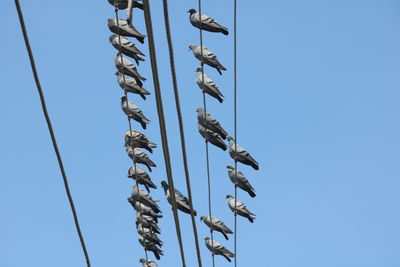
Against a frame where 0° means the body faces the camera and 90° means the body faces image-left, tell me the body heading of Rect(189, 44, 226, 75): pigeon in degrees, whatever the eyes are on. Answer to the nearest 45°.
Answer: approximately 90°

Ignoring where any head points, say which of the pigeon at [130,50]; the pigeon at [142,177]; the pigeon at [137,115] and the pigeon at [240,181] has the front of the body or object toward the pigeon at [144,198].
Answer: the pigeon at [240,181]

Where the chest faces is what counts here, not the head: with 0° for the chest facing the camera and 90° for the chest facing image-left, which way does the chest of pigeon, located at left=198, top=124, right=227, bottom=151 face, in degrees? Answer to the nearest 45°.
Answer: approximately 90°

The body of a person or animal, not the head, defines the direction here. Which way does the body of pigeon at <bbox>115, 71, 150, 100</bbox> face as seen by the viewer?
to the viewer's left

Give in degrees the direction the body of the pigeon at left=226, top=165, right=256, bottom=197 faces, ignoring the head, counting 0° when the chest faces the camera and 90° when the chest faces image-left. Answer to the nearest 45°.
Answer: approximately 90°

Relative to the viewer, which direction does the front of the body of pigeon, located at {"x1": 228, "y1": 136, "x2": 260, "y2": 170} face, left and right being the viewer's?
facing to the left of the viewer

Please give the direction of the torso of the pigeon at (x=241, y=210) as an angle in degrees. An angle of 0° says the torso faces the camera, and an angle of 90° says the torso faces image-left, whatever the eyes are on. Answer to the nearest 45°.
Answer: approximately 90°

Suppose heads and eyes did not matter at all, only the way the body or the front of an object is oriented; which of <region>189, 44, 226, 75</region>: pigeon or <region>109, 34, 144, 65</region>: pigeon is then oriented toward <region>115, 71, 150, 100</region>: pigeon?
<region>189, 44, 226, 75</region>: pigeon

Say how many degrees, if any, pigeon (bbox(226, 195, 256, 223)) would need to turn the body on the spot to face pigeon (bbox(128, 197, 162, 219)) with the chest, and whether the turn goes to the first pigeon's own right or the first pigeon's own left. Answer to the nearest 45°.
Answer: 0° — it already faces it

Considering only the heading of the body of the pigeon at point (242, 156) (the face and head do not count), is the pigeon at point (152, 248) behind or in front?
in front
